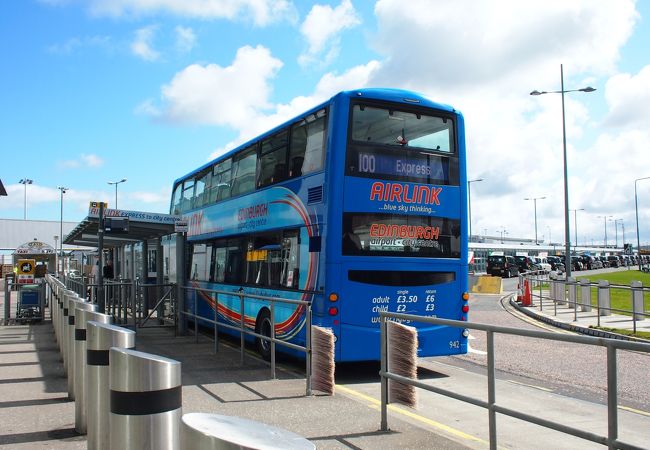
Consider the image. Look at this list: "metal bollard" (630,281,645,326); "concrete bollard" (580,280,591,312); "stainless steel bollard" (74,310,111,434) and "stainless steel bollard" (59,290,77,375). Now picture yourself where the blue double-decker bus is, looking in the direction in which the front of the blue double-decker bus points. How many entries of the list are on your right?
2

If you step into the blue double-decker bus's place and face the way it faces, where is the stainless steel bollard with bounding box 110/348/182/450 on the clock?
The stainless steel bollard is roughly at 8 o'clock from the blue double-decker bus.

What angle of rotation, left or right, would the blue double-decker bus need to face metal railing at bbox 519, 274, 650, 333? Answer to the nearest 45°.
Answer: approximately 90° to its right

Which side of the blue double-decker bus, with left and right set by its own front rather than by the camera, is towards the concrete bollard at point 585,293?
right

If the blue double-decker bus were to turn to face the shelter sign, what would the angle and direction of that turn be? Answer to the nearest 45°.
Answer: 0° — it already faces it

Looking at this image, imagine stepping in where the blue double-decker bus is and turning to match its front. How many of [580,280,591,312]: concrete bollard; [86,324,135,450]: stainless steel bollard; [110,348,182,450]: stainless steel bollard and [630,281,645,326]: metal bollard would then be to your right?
2

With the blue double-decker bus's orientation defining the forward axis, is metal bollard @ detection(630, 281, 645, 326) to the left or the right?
on its right
